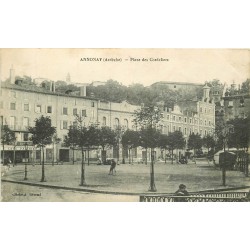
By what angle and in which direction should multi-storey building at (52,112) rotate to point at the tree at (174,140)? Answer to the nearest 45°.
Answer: approximately 45° to its left

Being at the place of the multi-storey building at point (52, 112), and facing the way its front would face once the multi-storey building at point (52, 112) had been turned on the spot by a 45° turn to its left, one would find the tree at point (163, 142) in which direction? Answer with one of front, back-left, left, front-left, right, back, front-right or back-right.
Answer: front

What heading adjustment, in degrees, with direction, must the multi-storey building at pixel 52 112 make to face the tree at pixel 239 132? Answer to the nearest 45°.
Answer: approximately 45° to its left

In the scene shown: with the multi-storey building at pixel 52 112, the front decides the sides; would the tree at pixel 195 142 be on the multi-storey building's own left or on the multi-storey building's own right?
on the multi-storey building's own left

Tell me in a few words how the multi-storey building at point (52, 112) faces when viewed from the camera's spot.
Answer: facing the viewer and to the right of the viewer
